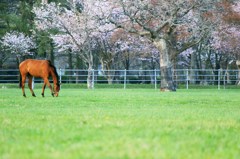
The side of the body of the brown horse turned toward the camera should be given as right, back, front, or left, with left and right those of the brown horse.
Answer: right

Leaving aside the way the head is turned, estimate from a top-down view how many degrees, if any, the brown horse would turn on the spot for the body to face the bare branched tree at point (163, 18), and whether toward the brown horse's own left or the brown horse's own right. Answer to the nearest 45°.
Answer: approximately 45° to the brown horse's own left

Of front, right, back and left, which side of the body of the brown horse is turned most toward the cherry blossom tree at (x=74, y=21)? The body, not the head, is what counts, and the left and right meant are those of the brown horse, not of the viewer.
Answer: left
